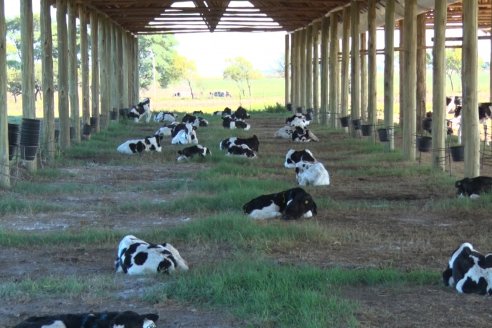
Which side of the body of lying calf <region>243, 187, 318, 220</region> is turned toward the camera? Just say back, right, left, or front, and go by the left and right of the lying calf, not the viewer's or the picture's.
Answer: right

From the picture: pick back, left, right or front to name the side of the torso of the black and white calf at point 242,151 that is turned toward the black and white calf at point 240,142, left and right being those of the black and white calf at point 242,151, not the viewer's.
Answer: left

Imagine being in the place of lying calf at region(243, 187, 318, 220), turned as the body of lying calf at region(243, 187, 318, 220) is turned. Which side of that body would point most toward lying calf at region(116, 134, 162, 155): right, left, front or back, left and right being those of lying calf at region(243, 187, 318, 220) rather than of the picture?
left

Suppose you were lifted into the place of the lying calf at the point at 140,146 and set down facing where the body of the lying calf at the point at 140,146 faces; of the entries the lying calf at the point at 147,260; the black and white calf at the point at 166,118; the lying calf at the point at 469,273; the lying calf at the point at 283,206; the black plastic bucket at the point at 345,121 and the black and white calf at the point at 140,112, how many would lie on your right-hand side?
3
